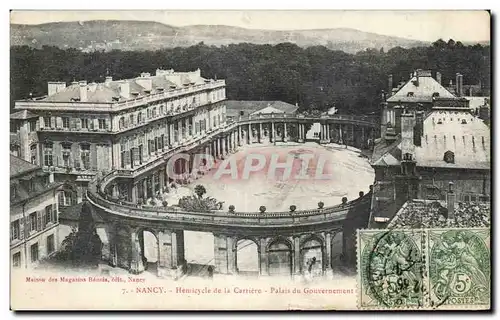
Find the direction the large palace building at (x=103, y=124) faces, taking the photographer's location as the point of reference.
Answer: facing the viewer and to the right of the viewer

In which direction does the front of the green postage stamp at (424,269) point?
toward the camera
